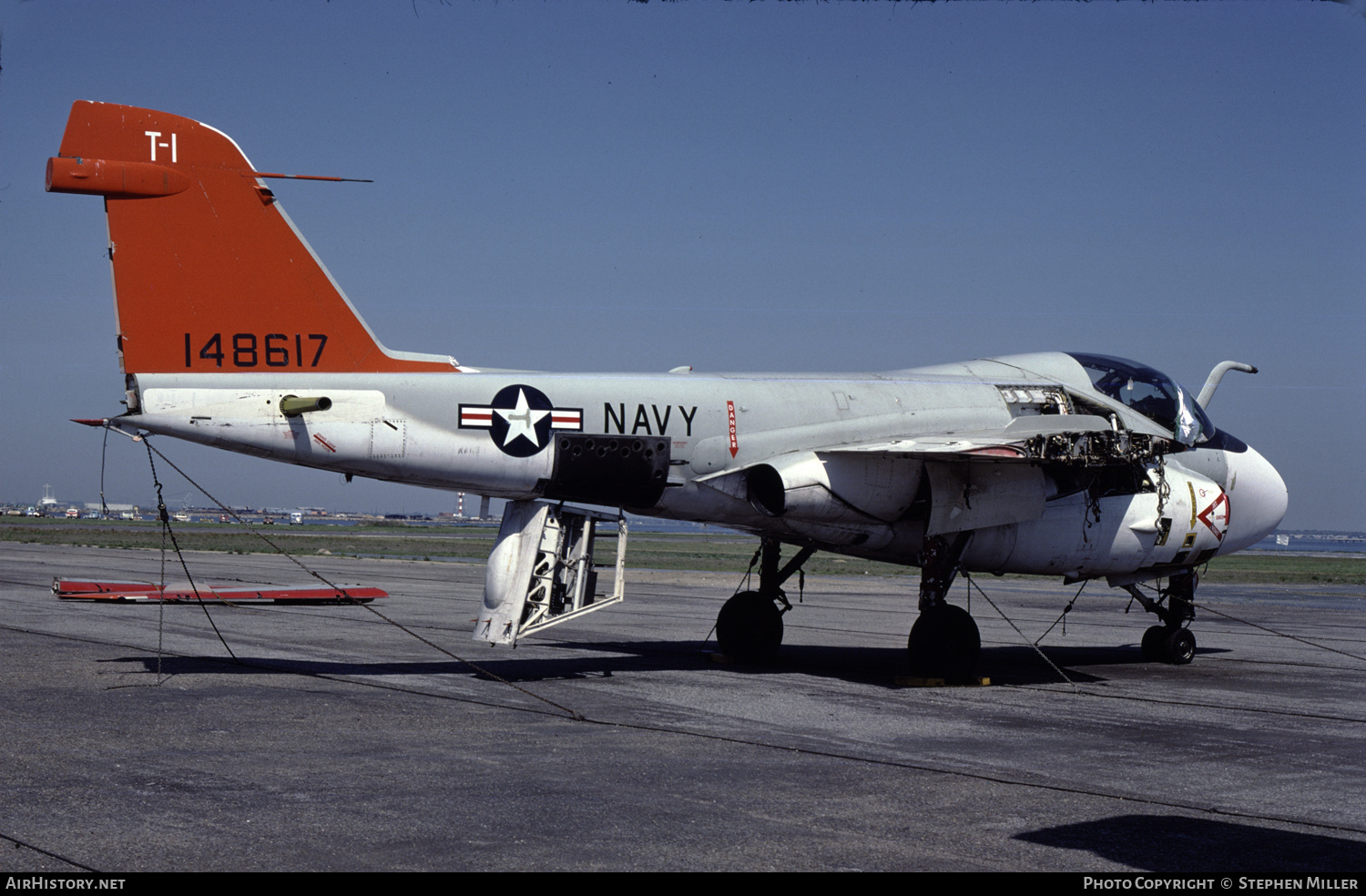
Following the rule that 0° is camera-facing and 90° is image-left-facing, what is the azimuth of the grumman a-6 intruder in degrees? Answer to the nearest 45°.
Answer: approximately 225°
